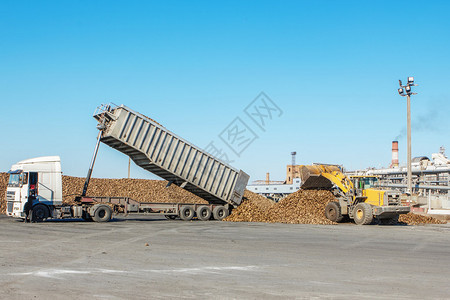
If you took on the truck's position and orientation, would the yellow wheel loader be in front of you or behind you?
behind

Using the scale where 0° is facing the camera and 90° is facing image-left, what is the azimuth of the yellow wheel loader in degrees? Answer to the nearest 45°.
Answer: approximately 135°

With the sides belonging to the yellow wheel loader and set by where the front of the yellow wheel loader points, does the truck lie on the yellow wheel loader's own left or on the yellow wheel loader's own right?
on the yellow wheel loader's own left

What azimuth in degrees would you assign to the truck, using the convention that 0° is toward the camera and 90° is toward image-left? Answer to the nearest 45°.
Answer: approximately 90°
